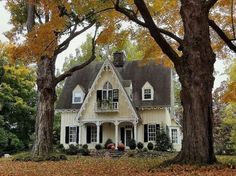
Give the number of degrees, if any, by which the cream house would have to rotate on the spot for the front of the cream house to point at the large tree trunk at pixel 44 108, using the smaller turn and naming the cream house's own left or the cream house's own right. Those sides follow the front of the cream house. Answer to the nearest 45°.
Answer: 0° — it already faces it

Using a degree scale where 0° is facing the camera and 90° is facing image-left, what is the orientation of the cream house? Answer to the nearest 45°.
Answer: approximately 0°

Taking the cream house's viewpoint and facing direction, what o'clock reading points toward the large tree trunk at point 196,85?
The large tree trunk is roughly at 12 o'clock from the cream house.

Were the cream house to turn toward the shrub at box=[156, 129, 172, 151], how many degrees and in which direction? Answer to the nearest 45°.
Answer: approximately 45° to its left

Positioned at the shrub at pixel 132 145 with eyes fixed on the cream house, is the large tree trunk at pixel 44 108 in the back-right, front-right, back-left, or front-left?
back-left
